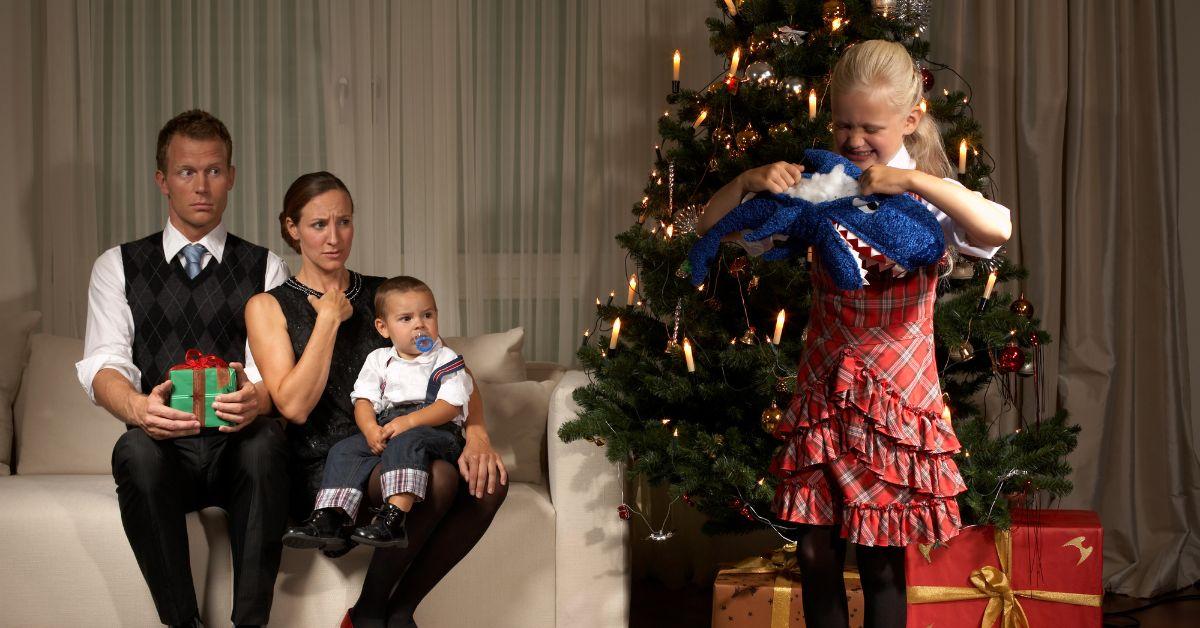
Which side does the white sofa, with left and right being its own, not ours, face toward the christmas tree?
left

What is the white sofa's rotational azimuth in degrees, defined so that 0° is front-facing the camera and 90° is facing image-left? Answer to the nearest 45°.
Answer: approximately 0°

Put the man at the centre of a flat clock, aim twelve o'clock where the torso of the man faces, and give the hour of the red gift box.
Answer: The red gift box is roughly at 10 o'clock from the man.

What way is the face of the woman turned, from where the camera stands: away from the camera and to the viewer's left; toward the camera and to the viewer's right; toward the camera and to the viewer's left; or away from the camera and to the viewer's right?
toward the camera and to the viewer's right

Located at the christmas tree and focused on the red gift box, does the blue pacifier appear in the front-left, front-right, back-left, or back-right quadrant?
back-right
